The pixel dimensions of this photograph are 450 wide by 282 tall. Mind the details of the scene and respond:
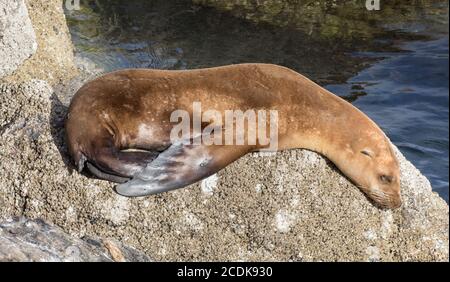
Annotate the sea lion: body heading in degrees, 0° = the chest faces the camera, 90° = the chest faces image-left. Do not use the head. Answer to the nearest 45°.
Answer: approximately 270°

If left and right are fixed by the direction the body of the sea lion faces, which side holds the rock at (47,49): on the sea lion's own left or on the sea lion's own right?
on the sea lion's own left

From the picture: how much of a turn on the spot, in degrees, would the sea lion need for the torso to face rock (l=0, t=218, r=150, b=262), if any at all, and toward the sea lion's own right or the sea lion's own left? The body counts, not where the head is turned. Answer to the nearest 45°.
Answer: approximately 135° to the sea lion's own right
